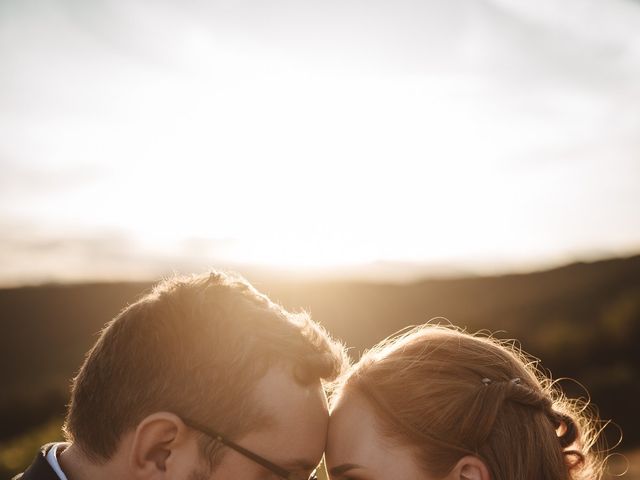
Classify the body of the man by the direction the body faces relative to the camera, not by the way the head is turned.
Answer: to the viewer's right

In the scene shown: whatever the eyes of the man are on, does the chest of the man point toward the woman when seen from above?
yes
